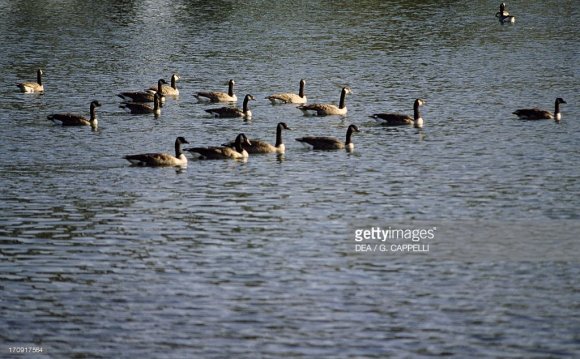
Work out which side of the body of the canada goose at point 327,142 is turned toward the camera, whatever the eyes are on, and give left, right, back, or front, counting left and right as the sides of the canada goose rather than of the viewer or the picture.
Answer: right

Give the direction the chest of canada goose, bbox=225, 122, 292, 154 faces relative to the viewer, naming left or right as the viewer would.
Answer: facing to the right of the viewer

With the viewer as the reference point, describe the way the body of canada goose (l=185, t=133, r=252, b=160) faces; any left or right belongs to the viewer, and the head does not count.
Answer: facing to the right of the viewer

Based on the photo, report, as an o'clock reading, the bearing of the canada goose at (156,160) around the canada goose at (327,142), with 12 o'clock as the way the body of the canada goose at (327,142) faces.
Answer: the canada goose at (156,160) is roughly at 5 o'clock from the canada goose at (327,142).

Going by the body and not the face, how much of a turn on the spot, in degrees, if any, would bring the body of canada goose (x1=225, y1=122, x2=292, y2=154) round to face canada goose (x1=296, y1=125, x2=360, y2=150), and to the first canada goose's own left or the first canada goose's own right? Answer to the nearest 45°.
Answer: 0° — it already faces it

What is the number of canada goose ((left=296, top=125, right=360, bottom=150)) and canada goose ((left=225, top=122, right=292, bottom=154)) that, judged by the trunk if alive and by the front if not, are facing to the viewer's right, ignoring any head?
2

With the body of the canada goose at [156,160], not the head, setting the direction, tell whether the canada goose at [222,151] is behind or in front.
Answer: in front

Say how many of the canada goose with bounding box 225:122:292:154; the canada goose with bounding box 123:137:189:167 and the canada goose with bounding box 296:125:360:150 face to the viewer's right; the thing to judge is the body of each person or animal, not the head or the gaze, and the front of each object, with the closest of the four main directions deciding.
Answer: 3

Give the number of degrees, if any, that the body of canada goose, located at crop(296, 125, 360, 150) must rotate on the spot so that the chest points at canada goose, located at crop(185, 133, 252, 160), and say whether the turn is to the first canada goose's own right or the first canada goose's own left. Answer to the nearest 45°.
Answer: approximately 135° to the first canada goose's own right

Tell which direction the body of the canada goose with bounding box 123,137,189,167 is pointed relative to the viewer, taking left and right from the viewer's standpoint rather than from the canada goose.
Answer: facing to the right of the viewer
